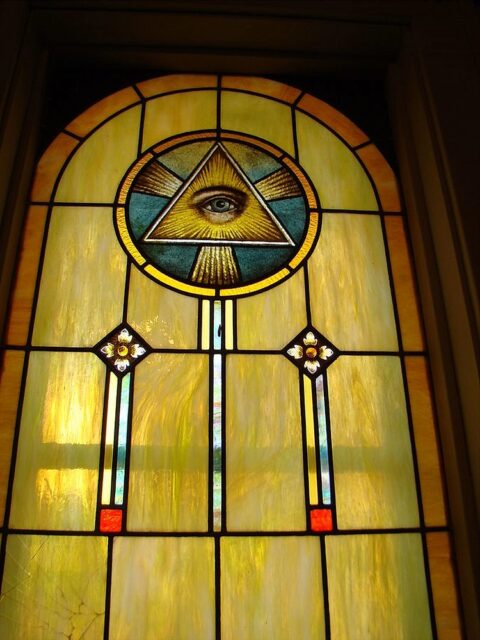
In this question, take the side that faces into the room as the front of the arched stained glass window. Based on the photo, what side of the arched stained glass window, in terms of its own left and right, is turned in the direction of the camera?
front
